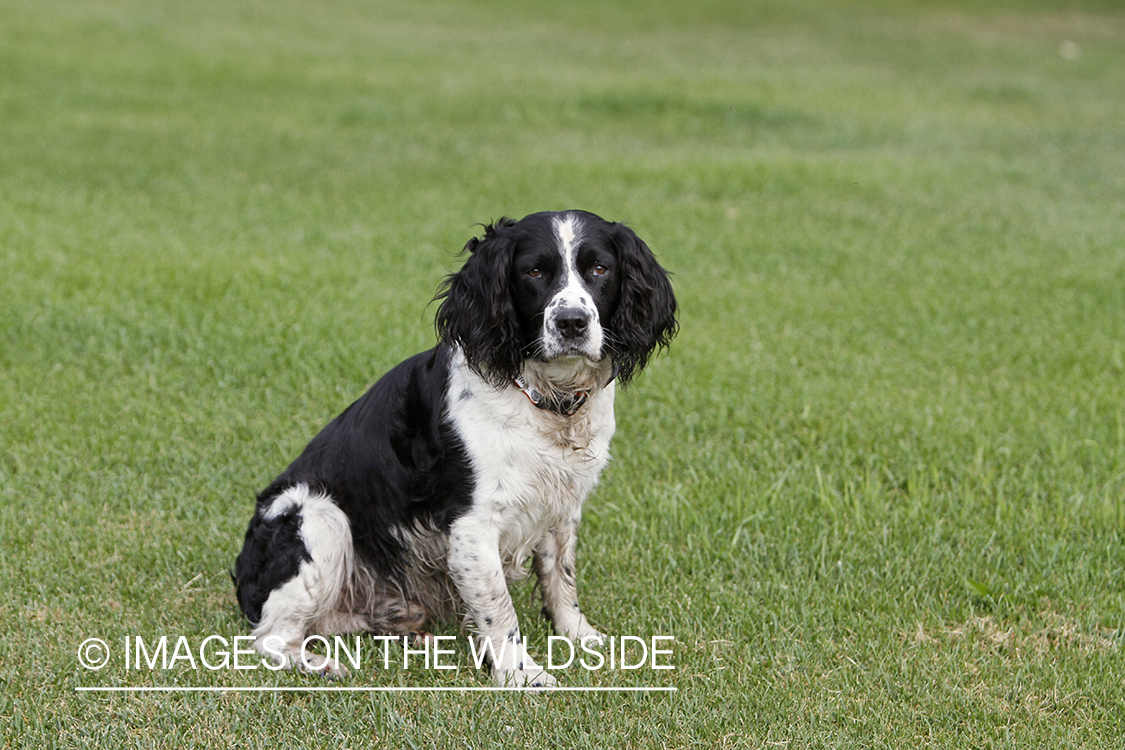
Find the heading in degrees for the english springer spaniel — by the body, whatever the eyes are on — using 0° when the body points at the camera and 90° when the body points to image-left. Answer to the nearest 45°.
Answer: approximately 315°
